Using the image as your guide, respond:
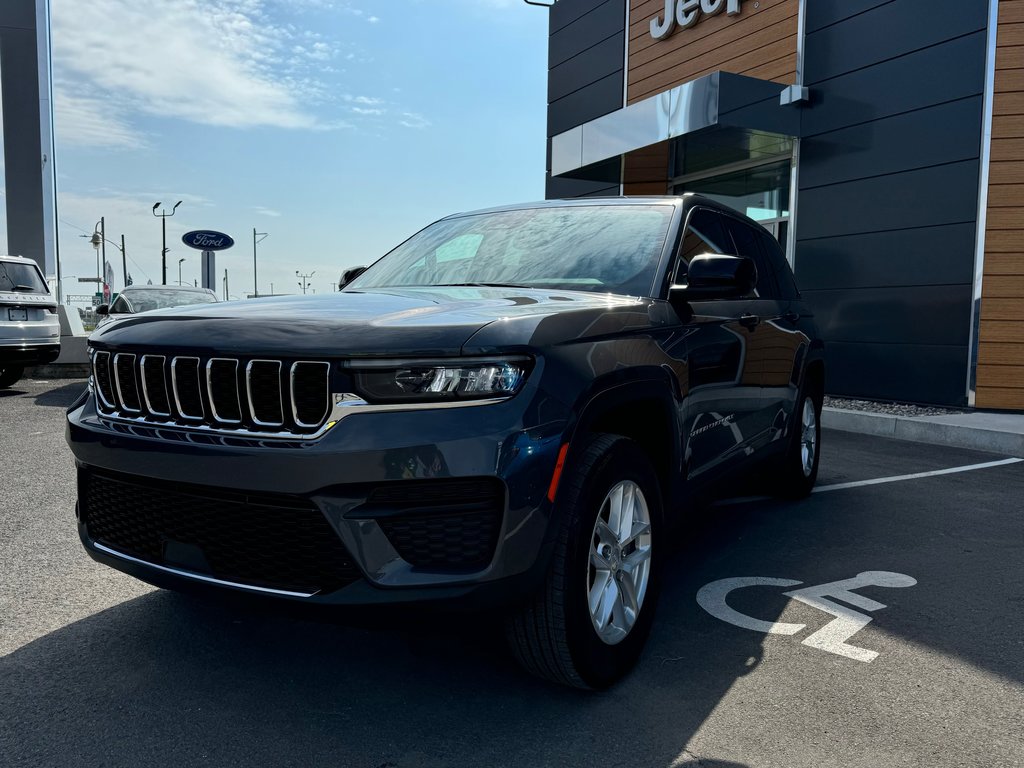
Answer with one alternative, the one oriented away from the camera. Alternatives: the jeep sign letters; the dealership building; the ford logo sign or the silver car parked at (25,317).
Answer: the silver car parked

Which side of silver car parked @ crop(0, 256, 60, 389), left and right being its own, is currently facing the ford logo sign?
front

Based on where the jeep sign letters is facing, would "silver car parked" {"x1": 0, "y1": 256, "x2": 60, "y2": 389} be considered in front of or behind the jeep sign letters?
in front

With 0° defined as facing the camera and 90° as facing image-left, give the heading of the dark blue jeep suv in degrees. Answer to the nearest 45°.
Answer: approximately 45°

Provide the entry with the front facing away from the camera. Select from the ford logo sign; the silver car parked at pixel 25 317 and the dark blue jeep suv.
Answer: the silver car parked

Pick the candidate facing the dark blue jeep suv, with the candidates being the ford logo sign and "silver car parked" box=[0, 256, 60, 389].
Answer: the ford logo sign

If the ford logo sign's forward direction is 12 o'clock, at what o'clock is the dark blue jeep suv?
The dark blue jeep suv is roughly at 12 o'clock from the ford logo sign.

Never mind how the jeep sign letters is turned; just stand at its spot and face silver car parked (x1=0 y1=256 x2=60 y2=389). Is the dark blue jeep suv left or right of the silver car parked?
left

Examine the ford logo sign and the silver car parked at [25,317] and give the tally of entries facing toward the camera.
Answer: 1

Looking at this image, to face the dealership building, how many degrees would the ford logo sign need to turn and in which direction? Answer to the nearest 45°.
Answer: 0° — it already faces it

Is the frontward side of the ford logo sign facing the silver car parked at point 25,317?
yes

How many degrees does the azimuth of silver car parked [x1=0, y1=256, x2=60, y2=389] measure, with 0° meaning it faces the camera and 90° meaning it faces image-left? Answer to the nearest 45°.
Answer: approximately 180°

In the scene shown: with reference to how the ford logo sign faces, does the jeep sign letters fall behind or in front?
in front

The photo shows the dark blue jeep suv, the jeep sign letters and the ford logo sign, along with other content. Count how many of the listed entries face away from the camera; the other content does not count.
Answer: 0

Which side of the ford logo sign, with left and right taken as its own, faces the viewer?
front

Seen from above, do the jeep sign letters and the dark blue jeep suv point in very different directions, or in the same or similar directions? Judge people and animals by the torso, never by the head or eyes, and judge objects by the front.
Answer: same or similar directions

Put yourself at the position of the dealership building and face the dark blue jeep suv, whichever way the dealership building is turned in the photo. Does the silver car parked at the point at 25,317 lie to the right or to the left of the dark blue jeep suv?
right

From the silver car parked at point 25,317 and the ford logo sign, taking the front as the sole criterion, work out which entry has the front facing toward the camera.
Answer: the ford logo sign
